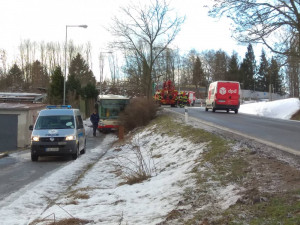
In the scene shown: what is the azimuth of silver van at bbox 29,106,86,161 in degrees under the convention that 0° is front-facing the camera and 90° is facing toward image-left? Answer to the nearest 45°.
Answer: approximately 0°

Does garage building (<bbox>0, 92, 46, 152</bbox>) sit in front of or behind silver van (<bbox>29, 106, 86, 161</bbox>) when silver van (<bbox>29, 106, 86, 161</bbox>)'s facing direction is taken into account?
behind

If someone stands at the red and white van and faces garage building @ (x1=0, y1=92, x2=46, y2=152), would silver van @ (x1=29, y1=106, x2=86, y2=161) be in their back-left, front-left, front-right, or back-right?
front-left

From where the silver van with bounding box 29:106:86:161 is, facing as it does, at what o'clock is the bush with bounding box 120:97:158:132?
The bush is roughly at 7 o'clock from the silver van.

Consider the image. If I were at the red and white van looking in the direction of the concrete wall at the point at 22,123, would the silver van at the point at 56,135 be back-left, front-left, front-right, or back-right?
front-left

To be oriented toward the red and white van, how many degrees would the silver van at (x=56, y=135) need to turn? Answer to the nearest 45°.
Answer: approximately 135° to its left

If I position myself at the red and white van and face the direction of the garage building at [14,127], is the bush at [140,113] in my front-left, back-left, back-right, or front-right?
front-left
